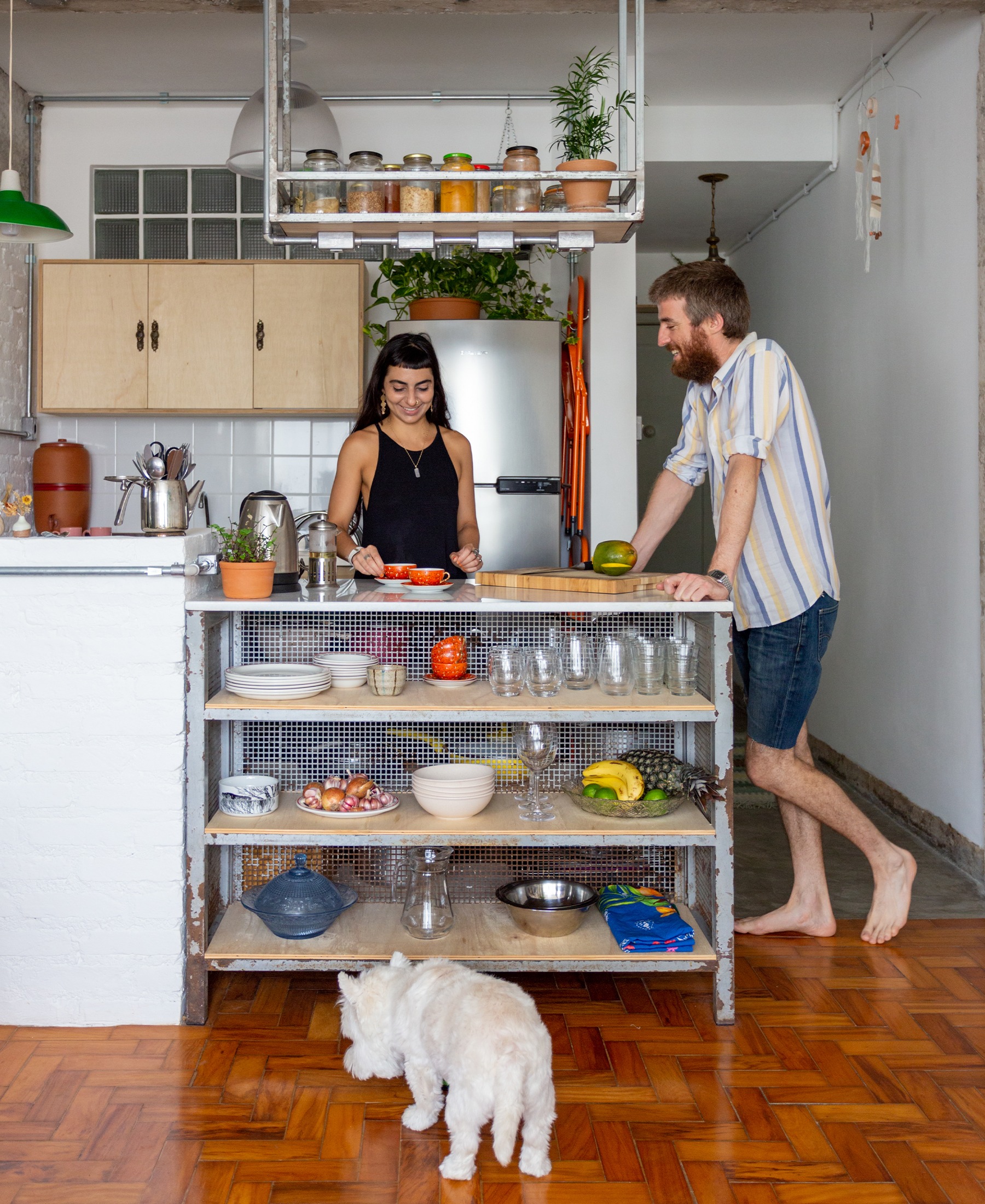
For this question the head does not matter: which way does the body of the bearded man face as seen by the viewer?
to the viewer's left

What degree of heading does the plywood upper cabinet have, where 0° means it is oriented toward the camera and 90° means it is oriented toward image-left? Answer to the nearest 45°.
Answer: approximately 0°

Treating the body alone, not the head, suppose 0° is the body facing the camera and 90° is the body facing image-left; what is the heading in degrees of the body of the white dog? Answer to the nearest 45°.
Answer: approximately 135°

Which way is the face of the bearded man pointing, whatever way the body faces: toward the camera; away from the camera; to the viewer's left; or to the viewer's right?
to the viewer's left

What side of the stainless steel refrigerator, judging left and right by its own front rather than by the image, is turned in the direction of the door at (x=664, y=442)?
back

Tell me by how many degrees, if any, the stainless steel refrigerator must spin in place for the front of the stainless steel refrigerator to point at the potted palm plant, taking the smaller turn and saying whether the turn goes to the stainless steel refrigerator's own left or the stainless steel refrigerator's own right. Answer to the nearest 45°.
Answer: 0° — it already faces it

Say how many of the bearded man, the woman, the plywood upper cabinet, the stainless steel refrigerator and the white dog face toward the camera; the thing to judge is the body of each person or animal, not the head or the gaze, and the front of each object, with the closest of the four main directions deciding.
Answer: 3

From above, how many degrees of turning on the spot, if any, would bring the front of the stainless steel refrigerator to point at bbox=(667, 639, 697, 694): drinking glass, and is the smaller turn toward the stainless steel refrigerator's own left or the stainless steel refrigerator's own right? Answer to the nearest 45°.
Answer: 0° — it already faces it

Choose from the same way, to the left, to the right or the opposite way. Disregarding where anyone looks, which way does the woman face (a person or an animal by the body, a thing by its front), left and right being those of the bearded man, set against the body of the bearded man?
to the left
